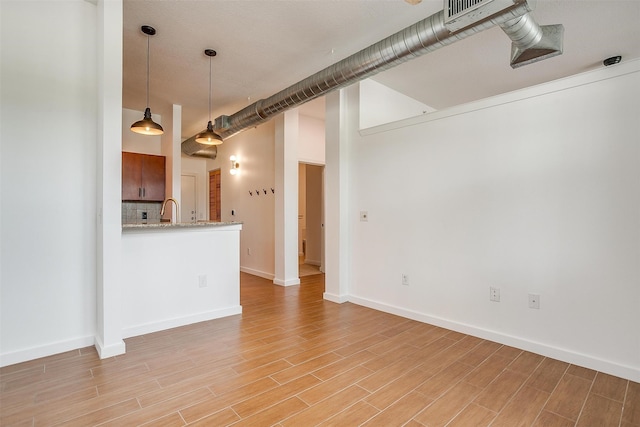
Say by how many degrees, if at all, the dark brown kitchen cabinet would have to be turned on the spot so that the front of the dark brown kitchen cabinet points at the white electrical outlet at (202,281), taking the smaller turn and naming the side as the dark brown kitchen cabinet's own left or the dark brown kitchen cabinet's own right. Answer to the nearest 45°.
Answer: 0° — it already faces it

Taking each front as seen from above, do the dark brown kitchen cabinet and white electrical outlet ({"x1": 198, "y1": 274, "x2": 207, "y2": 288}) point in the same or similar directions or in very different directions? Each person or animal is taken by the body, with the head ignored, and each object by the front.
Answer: same or similar directions

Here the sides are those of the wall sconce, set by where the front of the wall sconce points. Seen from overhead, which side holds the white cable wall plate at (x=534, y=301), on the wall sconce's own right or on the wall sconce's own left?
on the wall sconce's own left

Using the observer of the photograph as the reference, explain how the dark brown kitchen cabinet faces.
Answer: facing the viewer

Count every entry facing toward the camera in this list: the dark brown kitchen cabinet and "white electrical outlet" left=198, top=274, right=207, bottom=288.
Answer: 2

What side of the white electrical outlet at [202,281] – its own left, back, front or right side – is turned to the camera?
front

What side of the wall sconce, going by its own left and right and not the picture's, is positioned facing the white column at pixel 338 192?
left

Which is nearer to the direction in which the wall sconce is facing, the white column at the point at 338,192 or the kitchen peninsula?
the kitchen peninsula

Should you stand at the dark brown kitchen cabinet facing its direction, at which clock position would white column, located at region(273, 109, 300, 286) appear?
The white column is roughly at 10 o'clock from the dark brown kitchen cabinet.

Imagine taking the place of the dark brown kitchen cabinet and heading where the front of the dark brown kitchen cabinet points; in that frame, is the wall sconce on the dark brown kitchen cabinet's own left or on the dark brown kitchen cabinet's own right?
on the dark brown kitchen cabinet's own left

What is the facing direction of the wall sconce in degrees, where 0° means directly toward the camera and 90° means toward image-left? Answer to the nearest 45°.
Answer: approximately 45°

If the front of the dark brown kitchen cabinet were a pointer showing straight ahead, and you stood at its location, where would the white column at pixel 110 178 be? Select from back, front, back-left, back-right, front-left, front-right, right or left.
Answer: front

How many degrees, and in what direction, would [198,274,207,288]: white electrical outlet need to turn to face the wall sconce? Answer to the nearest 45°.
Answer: approximately 180°

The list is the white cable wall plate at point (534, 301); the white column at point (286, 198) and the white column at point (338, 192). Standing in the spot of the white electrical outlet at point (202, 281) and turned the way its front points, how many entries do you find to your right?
0
